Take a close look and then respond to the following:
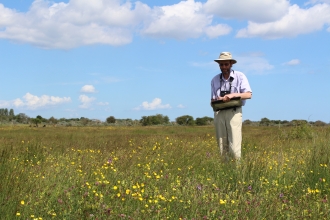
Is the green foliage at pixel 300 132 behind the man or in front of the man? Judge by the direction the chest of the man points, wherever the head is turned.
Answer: behind

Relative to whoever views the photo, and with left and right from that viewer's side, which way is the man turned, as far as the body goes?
facing the viewer and to the left of the viewer
